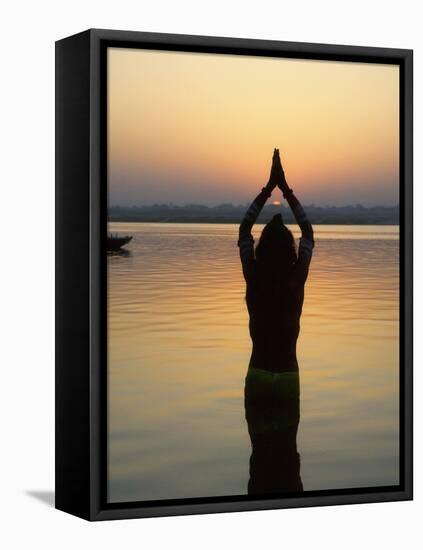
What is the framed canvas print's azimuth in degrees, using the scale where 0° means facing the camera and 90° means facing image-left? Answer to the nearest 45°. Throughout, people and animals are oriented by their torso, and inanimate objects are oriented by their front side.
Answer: approximately 315°
